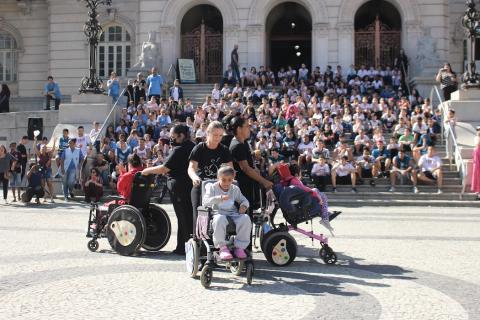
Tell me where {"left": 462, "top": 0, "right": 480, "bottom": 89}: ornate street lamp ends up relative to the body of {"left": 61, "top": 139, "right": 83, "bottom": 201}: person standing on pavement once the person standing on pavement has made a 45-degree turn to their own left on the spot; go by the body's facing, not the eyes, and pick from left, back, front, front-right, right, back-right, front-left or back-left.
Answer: front-left

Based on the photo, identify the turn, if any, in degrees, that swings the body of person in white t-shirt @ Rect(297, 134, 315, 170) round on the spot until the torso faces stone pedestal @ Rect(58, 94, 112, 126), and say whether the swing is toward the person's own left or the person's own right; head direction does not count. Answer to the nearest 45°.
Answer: approximately 90° to the person's own right

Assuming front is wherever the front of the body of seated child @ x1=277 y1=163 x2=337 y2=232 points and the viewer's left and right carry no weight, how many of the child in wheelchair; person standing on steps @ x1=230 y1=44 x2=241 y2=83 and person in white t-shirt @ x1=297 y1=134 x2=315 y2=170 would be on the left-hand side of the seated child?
2

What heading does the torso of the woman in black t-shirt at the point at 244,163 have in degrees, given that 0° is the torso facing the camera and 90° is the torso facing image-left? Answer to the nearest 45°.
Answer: approximately 270°

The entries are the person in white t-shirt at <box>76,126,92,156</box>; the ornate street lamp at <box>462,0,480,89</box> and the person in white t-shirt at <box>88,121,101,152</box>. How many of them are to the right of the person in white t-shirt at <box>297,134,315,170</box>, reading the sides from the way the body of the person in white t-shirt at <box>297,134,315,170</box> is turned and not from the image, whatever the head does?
2

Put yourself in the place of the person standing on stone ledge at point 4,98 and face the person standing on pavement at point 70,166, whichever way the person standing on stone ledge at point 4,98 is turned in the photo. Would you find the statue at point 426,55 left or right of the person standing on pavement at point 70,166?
left

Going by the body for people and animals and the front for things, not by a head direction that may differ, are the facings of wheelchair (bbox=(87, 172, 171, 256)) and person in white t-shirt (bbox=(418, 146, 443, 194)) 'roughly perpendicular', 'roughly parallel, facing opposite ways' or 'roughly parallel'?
roughly perpendicular

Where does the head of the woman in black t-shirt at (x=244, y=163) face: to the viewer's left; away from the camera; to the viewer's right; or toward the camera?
to the viewer's right

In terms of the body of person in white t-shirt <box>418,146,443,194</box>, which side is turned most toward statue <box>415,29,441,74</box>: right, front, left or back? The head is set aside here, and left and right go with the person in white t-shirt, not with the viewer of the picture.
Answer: back

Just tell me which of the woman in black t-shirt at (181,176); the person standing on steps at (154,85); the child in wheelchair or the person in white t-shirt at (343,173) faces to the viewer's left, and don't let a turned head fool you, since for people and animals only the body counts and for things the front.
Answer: the woman in black t-shirt

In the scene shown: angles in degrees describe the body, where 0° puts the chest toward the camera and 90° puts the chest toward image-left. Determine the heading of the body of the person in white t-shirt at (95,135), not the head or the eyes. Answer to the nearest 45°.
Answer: approximately 315°

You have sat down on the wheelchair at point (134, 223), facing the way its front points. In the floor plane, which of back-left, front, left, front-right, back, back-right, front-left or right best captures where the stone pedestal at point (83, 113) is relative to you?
front-right
